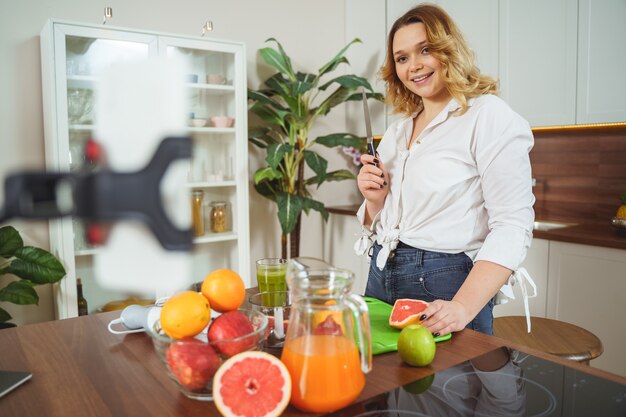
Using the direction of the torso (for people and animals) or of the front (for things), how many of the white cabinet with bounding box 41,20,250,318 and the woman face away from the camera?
0

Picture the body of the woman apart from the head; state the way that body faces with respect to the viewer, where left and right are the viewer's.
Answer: facing the viewer and to the left of the viewer

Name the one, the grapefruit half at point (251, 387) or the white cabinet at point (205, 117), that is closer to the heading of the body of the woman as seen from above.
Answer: the grapefruit half

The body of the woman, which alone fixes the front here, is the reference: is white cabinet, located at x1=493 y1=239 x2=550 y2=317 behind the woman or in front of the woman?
behind

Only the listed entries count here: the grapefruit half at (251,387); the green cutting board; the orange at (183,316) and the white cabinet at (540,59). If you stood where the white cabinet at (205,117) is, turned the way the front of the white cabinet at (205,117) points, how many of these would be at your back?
0

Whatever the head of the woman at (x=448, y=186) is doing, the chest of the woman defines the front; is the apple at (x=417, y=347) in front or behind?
in front

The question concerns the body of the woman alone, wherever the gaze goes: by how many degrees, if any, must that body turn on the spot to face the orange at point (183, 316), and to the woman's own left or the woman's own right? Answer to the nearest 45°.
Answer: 0° — they already face it

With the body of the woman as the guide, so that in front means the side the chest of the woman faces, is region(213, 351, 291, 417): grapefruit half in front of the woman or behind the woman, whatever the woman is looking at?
in front

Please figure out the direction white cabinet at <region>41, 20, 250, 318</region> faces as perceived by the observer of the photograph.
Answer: facing the viewer and to the right of the viewer

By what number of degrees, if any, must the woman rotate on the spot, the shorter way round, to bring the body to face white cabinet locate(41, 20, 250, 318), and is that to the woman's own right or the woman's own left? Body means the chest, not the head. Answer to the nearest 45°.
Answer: approximately 90° to the woman's own right
